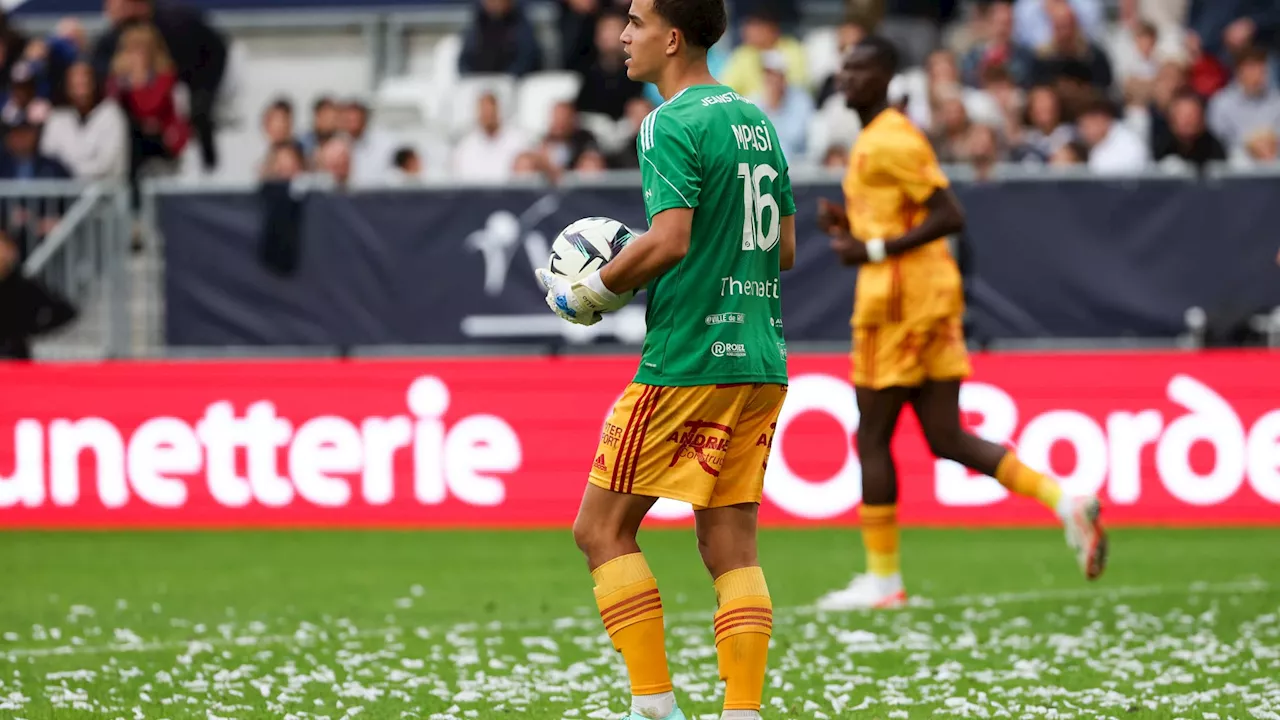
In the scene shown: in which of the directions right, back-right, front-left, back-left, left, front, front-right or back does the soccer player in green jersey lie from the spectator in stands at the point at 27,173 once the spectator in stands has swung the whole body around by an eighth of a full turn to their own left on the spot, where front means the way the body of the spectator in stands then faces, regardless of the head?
front-right

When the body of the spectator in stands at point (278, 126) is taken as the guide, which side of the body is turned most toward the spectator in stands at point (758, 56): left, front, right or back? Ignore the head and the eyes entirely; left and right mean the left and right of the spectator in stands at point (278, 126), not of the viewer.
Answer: left

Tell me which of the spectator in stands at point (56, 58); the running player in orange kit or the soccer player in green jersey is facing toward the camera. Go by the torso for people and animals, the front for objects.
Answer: the spectator in stands

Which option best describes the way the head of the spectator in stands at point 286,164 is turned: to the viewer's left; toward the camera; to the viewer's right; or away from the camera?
toward the camera

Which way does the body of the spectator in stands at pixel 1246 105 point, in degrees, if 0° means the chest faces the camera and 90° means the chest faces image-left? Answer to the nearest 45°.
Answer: approximately 0°

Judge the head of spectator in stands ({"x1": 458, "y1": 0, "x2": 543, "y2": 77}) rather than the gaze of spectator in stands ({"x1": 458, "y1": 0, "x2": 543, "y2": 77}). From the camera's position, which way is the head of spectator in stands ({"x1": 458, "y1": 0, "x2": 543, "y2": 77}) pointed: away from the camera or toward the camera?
toward the camera

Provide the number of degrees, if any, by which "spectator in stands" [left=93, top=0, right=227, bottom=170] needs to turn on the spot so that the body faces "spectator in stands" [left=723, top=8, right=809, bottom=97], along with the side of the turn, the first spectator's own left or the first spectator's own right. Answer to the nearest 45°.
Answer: approximately 135° to the first spectator's own left

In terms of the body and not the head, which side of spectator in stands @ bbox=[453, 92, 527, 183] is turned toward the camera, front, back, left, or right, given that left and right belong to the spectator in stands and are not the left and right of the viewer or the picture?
front

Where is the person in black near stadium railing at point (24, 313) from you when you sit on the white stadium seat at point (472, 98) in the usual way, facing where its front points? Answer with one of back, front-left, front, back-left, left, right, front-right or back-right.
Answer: front-right

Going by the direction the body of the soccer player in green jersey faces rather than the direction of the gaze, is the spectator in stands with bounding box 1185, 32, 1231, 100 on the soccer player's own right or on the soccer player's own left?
on the soccer player's own right

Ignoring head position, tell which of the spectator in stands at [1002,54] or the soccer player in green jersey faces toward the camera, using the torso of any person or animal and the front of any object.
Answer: the spectator in stands

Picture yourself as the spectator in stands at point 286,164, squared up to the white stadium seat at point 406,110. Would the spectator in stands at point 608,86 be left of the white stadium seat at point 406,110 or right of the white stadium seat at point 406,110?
right

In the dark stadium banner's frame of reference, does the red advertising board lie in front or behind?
in front

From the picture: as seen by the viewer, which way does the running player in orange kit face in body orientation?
to the viewer's left

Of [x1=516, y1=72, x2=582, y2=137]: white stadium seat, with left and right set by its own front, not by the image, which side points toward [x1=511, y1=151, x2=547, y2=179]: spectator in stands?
front

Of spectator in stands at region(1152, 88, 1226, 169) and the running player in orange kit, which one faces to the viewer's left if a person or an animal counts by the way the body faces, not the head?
the running player in orange kit

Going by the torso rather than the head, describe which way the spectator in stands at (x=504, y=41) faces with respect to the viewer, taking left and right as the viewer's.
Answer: facing the viewer

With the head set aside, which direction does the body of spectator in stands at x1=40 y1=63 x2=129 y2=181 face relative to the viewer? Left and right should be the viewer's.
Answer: facing the viewer
